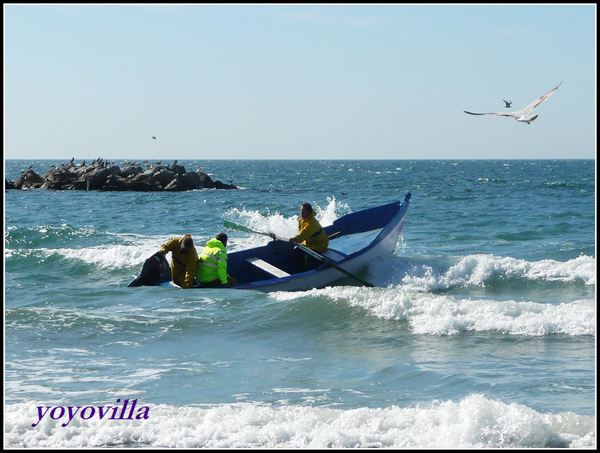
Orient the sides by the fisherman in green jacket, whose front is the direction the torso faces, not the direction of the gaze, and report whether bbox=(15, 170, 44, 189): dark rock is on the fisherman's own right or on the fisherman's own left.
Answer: on the fisherman's own left

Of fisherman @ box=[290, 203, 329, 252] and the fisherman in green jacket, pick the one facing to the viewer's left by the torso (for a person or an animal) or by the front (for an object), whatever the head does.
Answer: the fisherman

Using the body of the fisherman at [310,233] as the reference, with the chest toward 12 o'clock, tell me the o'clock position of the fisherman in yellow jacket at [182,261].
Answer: The fisherman in yellow jacket is roughly at 11 o'clock from the fisherman.

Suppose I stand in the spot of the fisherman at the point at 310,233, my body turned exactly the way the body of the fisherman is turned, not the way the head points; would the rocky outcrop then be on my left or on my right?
on my right

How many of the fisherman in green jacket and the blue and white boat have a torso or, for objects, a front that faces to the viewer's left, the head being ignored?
0

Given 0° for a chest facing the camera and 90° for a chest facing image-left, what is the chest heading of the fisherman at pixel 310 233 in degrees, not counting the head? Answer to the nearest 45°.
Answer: approximately 90°

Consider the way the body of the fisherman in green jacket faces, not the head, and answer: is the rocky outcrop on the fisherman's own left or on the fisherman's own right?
on the fisherman's own left

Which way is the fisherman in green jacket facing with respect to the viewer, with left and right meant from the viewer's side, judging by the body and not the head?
facing away from the viewer and to the right of the viewer

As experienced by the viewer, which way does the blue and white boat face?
facing away from the viewer and to the right of the viewer
